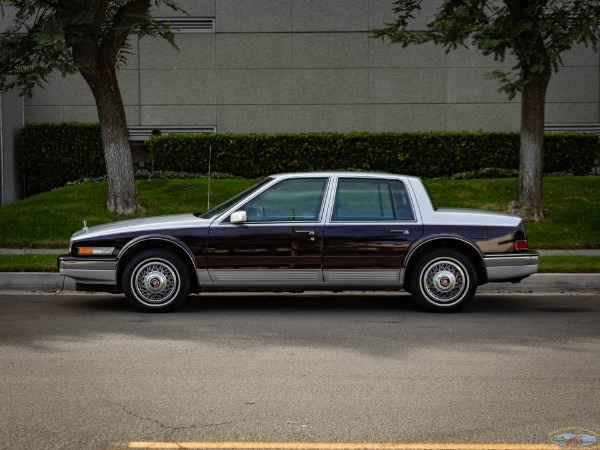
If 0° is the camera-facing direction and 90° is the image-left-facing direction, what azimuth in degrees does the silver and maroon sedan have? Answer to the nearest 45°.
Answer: approximately 90°

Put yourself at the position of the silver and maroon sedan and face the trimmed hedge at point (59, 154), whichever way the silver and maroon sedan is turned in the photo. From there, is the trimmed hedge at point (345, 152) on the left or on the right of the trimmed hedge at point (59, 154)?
right

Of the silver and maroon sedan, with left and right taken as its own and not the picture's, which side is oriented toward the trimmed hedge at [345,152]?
right

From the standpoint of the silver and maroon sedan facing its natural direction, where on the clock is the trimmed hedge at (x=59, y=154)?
The trimmed hedge is roughly at 2 o'clock from the silver and maroon sedan.
